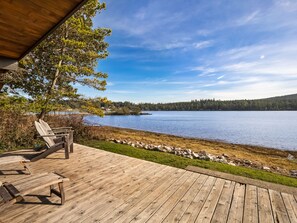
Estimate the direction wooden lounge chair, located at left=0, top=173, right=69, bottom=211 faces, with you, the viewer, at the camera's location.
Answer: facing away from the viewer and to the right of the viewer

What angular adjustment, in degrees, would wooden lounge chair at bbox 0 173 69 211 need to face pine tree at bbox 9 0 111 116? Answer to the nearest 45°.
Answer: approximately 45° to its left
